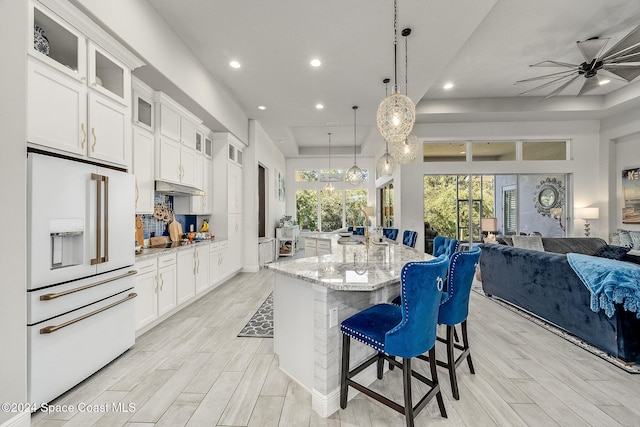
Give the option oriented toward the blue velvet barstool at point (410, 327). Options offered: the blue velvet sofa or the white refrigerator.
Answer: the white refrigerator

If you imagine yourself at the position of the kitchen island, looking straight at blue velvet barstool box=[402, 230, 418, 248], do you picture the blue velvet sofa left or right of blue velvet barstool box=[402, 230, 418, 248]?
right

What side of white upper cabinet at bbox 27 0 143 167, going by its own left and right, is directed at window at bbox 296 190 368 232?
left

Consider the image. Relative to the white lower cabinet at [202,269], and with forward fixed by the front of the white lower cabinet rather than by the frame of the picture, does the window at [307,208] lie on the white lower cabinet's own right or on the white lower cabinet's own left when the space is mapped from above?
on the white lower cabinet's own left

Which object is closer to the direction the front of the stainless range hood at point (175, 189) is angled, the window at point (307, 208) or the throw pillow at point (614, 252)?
the throw pillow

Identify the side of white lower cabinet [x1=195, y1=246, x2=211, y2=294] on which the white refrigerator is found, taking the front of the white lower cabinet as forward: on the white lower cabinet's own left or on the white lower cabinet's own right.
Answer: on the white lower cabinet's own right
